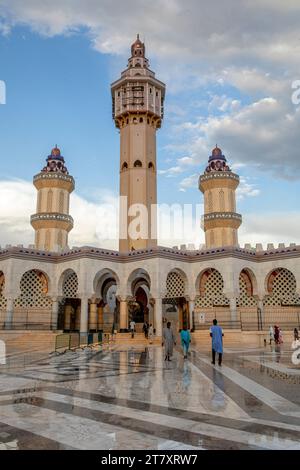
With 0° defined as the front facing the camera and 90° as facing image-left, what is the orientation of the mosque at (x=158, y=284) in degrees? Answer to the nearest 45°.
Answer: approximately 0°
